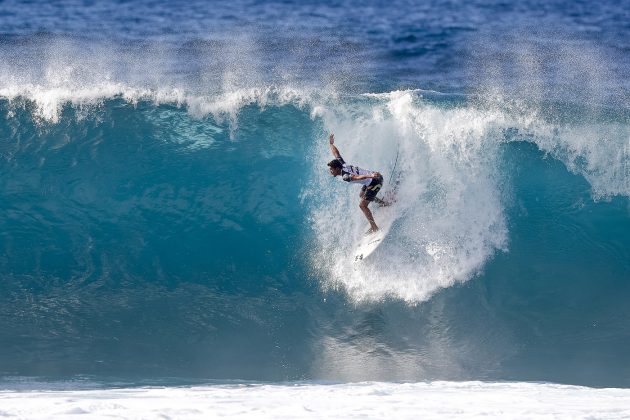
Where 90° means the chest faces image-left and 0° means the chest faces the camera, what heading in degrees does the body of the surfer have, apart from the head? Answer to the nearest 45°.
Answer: approximately 90°
